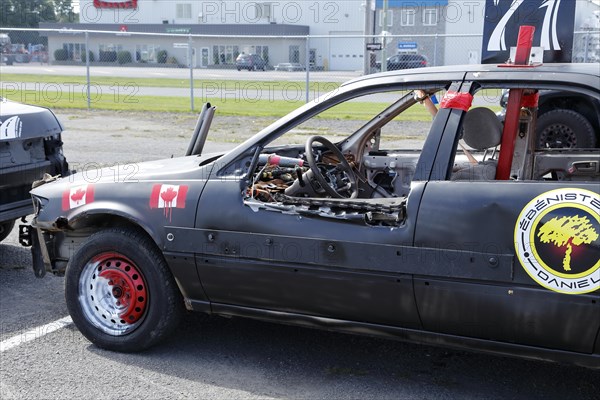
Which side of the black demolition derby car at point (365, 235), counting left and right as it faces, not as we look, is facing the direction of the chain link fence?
right

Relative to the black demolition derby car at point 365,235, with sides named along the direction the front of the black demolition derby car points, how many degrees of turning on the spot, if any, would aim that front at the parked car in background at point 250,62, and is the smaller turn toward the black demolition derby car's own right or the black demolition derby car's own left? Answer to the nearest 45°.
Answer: approximately 90° to the black demolition derby car's own right

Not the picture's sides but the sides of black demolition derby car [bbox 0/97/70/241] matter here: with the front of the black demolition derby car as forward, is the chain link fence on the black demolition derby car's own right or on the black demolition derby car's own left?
on the black demolition derby car's own right

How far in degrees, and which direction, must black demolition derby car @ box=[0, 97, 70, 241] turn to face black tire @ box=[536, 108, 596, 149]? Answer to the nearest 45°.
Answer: approximately 135° to its right

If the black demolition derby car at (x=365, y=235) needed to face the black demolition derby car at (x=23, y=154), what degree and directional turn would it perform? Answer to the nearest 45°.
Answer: approximately 45° to its right

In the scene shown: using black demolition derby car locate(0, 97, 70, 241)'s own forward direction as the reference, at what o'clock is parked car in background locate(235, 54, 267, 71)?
The parked car in background is roughly at 2 o'clock from the black demolition derby car.

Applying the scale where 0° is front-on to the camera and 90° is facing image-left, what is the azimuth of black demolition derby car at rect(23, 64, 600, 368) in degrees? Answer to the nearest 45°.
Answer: approximately 90°

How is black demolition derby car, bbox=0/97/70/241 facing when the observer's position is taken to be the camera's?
facing away from the viewer and to the left of the viewer
